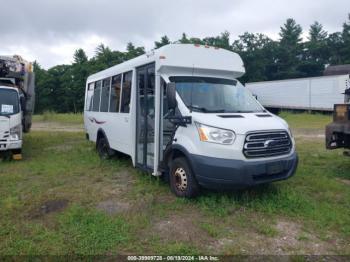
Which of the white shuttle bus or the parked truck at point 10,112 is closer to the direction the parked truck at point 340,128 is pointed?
the white shuttle bus

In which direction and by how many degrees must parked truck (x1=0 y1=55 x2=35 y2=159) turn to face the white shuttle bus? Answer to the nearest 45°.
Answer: approximately 45° to its left

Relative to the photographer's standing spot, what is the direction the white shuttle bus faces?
facing the viewer and to the right of the viewer

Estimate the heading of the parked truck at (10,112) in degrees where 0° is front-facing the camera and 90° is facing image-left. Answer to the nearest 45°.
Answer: approximately 0°

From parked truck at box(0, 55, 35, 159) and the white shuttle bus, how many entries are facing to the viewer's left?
0

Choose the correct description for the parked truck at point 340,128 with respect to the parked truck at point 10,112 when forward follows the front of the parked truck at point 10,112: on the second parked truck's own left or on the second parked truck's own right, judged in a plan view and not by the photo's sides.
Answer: on the second parked truck's own left

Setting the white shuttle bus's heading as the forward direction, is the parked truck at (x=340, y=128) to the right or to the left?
on its left

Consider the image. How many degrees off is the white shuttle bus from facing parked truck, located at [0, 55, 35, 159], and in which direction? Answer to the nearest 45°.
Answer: approximately 180°
